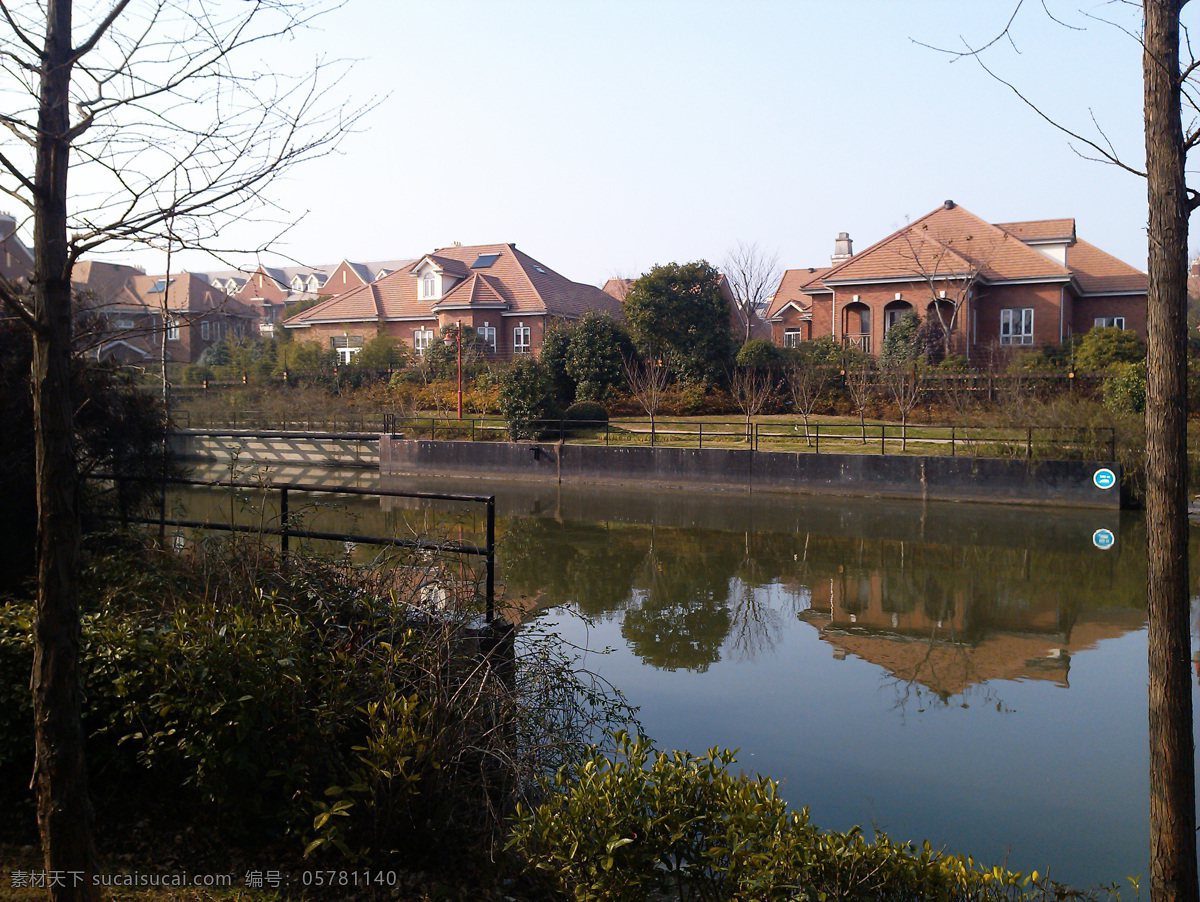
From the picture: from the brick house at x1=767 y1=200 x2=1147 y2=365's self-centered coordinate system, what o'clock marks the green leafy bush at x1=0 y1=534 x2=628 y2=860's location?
The green leafy bush is roughly at 12 o'clock from the brick house.

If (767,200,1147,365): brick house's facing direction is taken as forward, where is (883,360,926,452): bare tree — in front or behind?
in front

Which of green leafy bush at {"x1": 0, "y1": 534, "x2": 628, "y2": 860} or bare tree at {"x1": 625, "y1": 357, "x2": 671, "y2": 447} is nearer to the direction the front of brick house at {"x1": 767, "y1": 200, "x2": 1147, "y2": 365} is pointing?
the green leafy bush

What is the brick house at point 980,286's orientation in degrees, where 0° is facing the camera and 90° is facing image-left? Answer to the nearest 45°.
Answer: approximately 0°

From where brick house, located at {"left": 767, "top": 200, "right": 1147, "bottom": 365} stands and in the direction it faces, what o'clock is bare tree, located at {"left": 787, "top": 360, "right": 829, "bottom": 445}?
The bare tree is roughly at 1 o'clock from the brick house.

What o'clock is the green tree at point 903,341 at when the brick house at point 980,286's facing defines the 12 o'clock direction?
The green tree is roughly at 1 o'clock from the brick house.

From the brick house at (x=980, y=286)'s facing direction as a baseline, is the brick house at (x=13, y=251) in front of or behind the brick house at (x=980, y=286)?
in front

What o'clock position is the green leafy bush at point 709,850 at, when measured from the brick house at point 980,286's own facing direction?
The green leafy bush is roughly at 12 o'clock from the brick house.

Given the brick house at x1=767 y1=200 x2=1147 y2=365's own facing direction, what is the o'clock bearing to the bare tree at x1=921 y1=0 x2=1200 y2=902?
The bare tree is roughly at 12 o'clock from the brick house.

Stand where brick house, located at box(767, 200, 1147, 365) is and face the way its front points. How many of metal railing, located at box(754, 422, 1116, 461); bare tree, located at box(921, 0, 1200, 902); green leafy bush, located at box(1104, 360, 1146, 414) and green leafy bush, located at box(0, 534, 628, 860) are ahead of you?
4
